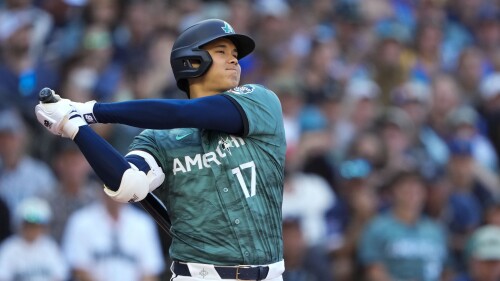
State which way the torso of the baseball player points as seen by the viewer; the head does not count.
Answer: toward the camera
